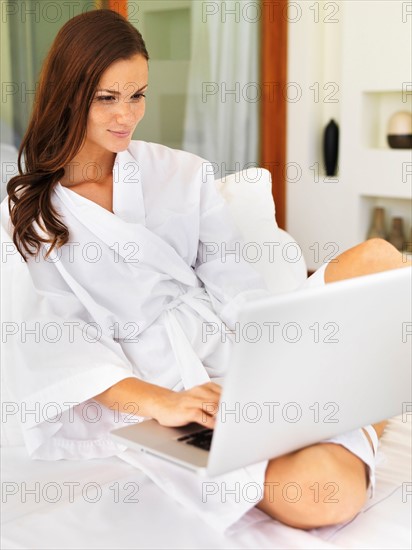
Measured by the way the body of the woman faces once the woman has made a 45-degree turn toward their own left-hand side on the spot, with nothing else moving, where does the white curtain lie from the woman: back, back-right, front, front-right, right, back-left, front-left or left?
left

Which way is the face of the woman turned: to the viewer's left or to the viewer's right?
to the viewer's right

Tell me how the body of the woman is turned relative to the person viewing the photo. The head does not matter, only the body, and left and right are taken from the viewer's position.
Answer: facing the viewer and to the right of the viewer

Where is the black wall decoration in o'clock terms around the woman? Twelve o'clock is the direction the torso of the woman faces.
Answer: The black wall decoration is roughly at 8 o'clock from the woman.
